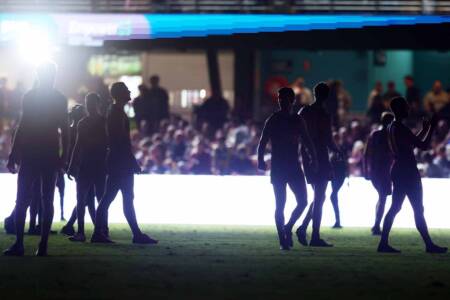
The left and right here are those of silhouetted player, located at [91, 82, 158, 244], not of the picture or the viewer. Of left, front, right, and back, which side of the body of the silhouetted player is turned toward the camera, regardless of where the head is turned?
right

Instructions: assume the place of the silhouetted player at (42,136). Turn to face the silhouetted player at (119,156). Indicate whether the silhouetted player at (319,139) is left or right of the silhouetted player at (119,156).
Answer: right

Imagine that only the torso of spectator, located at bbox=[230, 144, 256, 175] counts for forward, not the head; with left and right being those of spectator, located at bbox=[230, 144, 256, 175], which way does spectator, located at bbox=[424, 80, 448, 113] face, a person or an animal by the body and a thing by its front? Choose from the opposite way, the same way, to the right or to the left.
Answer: the same way

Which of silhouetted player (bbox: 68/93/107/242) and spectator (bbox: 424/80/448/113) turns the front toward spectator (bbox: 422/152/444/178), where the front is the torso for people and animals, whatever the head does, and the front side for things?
spectator (bbox: 424/80/448/113)

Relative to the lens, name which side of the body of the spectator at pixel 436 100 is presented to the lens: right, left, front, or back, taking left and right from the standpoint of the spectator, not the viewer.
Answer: front

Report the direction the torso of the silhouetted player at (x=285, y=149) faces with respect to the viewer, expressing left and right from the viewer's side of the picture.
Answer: facing the viewer

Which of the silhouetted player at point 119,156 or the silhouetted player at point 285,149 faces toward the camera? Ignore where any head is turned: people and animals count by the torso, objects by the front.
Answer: the silhouetted player at point 285,149

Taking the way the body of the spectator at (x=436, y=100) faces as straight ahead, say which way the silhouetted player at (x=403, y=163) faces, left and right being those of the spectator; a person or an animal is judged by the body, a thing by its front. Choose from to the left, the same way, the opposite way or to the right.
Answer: to the left

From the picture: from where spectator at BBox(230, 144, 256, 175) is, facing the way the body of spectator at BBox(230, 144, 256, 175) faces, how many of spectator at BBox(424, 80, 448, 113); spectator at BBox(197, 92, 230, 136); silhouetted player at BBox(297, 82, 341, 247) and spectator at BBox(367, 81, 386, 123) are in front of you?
1

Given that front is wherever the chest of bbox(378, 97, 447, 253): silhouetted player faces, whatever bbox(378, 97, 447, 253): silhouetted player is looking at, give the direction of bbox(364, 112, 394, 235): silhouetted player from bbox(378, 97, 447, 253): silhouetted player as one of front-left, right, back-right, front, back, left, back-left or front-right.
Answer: left

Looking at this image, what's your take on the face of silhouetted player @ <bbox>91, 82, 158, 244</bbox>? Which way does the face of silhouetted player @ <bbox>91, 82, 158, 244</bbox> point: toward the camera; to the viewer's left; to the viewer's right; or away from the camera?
to the viewer's right

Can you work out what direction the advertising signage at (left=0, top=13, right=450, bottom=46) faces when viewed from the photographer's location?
facing the viewer and to the right of the viewer

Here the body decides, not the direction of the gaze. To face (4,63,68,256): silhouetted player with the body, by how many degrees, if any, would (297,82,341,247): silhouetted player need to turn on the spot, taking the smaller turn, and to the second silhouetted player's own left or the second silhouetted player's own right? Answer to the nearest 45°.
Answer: approximately 135° to the second silhouetted player's own right

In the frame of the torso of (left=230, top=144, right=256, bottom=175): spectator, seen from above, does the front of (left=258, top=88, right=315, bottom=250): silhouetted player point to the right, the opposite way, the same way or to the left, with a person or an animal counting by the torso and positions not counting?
the same way
